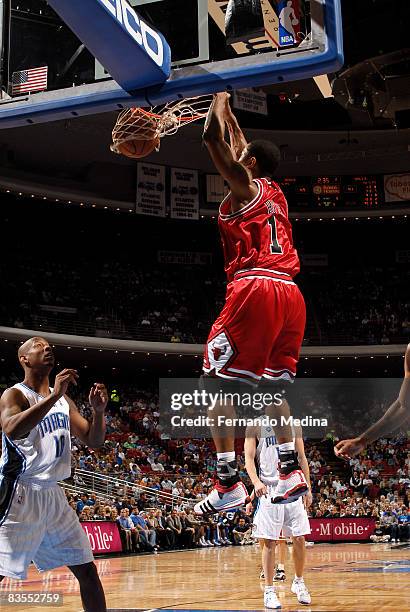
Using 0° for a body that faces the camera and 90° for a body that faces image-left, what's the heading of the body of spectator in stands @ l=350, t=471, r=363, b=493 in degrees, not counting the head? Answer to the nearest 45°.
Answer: approximately 0°

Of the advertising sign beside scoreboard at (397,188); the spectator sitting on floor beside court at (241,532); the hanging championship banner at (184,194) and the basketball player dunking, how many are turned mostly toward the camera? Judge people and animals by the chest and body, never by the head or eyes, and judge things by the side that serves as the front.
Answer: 3

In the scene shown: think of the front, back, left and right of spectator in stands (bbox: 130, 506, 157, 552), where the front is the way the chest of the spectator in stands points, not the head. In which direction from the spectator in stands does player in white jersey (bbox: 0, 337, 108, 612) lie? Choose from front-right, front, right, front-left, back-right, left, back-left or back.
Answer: front-right

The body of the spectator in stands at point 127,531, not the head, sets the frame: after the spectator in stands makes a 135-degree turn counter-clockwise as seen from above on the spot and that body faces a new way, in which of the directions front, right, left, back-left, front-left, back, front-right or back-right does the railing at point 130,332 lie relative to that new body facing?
front

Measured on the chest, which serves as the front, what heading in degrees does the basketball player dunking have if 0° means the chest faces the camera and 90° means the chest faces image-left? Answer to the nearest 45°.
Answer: approximately 135°

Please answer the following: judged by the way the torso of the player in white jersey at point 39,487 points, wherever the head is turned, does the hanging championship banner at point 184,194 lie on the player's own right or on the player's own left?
on the player's own left

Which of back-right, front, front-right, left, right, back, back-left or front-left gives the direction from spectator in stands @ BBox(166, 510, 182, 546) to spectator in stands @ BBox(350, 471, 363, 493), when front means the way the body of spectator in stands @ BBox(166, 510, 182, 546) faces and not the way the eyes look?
left

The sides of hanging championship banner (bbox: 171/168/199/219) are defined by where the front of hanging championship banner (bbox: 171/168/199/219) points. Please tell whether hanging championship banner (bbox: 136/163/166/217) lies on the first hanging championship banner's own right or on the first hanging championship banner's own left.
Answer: on the first hanging championship banner's own right
